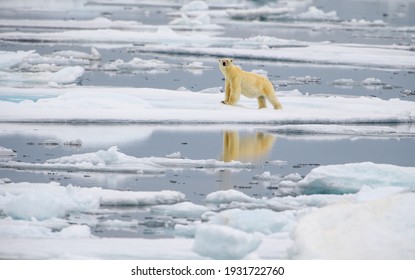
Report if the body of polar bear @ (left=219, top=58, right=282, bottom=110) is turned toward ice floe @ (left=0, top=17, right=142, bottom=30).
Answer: no

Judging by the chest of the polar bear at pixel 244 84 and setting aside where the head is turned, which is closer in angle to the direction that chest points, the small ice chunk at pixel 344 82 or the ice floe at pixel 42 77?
the ice floe

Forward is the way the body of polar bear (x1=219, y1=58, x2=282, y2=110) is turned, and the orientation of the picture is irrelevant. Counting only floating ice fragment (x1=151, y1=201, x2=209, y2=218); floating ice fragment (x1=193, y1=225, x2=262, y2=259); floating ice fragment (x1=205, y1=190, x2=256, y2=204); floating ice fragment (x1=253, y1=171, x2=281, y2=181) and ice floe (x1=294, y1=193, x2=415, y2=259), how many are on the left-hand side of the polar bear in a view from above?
5

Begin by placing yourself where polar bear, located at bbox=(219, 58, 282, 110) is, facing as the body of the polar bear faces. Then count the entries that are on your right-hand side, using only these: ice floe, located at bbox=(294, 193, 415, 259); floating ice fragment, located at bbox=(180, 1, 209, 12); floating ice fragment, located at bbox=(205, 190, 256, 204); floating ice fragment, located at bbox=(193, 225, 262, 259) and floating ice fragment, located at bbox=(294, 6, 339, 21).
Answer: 2

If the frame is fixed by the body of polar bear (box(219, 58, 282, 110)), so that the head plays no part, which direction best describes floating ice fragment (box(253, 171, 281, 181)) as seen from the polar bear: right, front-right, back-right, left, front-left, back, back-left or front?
left

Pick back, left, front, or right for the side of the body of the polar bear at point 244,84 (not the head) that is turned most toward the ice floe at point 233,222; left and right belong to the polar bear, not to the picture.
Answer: left

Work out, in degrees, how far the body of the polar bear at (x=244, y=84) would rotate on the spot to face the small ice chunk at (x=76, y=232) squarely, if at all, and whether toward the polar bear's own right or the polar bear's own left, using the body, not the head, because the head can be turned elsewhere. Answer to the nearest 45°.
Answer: approximately 90° to the polar bear's own left

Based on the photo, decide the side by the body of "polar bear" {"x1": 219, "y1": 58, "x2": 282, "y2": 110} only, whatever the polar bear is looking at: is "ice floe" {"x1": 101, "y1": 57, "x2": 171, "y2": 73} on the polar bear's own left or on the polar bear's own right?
on the polar bear's own right

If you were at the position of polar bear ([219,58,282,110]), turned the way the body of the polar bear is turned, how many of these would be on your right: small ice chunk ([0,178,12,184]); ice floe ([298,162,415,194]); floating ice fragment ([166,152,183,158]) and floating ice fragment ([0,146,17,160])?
0

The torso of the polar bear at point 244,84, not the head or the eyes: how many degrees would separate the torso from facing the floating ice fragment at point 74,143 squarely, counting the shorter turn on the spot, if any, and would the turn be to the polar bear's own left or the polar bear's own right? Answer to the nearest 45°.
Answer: approximately 45° to the polar bear's own left

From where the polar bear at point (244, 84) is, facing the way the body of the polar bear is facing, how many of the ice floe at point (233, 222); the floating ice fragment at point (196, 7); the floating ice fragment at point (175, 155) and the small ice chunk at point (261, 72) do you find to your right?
2

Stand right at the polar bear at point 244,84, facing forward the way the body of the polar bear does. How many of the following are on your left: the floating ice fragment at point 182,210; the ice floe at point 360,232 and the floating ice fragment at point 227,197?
3

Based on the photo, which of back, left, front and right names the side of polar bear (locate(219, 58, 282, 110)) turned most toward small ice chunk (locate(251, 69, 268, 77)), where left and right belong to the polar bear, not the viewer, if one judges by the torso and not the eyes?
right

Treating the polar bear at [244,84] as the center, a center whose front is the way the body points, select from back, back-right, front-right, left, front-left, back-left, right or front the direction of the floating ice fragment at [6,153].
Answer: front-left

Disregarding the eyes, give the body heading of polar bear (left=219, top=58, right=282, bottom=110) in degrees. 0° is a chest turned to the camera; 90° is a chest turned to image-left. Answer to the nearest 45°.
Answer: approximately 90°

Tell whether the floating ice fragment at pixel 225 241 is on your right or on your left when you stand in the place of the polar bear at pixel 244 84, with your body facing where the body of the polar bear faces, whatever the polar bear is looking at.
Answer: on your left

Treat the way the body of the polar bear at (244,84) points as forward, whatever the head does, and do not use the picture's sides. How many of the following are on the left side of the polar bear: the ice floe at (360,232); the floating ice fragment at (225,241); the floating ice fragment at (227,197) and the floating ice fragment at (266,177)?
4

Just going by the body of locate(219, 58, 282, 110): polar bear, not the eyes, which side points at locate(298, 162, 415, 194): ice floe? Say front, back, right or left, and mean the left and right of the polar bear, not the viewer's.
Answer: left
